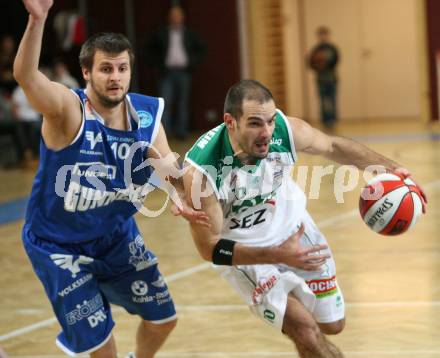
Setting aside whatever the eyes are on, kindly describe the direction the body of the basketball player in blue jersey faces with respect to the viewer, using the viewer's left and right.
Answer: facing the viewer and to the right of the viewer

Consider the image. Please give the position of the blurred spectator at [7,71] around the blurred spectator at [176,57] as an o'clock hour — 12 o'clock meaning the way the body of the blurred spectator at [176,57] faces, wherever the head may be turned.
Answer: the blurred spectator at [7,71] is roughly at 2 o'clock from the blurred spectator at [176,57].

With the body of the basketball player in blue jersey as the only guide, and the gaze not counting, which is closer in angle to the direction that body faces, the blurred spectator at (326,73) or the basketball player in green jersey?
the basketball player in green jersey

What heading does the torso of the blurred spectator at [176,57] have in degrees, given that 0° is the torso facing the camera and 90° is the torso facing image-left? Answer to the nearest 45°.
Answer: approximately 0°

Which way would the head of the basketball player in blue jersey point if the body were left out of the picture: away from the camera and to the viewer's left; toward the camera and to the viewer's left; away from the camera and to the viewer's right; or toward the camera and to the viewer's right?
toward the camera and to the viewer's right

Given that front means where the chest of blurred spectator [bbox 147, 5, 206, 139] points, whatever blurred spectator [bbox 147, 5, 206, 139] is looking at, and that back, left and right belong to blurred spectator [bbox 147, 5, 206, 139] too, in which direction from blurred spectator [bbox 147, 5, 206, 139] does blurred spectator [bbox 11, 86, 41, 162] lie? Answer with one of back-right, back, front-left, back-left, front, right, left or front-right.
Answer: front-right

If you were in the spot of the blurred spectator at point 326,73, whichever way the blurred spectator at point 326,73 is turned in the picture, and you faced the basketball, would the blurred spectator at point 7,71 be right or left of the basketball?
right

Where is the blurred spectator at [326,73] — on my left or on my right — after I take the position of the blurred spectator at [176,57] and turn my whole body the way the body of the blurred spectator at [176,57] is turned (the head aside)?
on my left
